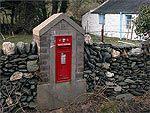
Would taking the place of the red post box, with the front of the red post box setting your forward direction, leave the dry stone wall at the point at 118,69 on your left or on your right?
on your left

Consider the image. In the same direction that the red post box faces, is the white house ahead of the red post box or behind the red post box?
behind

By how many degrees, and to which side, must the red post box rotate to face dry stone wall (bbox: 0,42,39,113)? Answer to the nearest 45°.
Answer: approximately 90° to its right

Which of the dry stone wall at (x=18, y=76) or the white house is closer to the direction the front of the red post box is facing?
the dry stone wall

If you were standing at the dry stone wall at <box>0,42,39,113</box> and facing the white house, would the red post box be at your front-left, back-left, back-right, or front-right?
front-right

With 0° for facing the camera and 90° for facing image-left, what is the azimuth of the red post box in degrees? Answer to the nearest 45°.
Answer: approximately 0°
